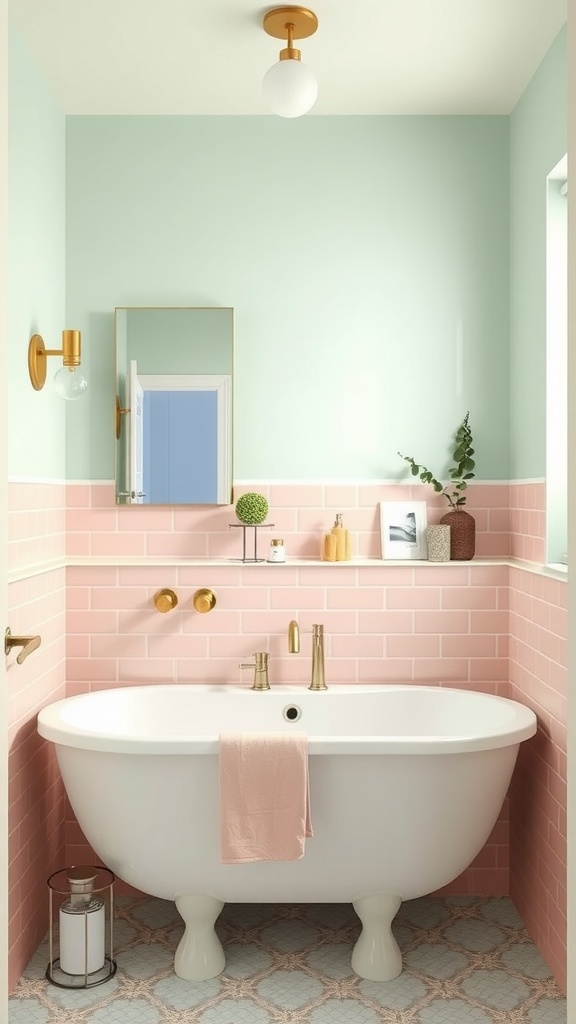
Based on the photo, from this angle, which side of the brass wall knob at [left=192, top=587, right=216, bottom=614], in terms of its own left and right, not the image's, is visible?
front

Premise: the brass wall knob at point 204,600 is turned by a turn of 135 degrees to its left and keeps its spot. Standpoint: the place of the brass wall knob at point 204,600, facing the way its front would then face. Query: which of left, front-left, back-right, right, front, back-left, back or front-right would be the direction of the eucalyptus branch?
front-right

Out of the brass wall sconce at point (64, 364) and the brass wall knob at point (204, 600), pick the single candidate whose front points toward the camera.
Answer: the brass wall knob

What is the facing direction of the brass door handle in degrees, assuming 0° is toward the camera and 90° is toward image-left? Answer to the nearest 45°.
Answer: approximately 270°

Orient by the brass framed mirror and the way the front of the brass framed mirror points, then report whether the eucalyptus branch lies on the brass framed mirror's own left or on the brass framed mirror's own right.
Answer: on the brass framed mirror's own left

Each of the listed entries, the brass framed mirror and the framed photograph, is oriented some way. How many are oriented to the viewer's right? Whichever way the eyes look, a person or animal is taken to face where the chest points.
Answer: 0

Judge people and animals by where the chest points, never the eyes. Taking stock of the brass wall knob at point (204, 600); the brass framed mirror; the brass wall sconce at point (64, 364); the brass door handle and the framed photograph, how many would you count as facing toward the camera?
3

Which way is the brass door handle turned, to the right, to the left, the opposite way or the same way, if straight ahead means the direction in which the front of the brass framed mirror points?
to the left

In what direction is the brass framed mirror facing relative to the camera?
toward the camera

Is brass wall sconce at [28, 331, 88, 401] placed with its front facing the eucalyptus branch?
yes

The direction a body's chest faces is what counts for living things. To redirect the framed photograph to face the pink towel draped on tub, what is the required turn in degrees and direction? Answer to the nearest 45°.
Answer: approximately 45° to its right

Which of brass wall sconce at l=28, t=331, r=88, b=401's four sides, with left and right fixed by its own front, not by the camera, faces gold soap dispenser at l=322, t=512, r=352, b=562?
front

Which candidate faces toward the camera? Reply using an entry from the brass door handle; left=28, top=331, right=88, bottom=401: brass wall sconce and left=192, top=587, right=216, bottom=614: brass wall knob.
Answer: the brass wall knob

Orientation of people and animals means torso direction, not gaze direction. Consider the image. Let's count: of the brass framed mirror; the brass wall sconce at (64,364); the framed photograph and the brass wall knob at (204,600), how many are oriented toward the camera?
3

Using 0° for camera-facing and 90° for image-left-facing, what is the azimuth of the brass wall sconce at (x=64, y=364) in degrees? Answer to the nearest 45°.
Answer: approximately 270°
